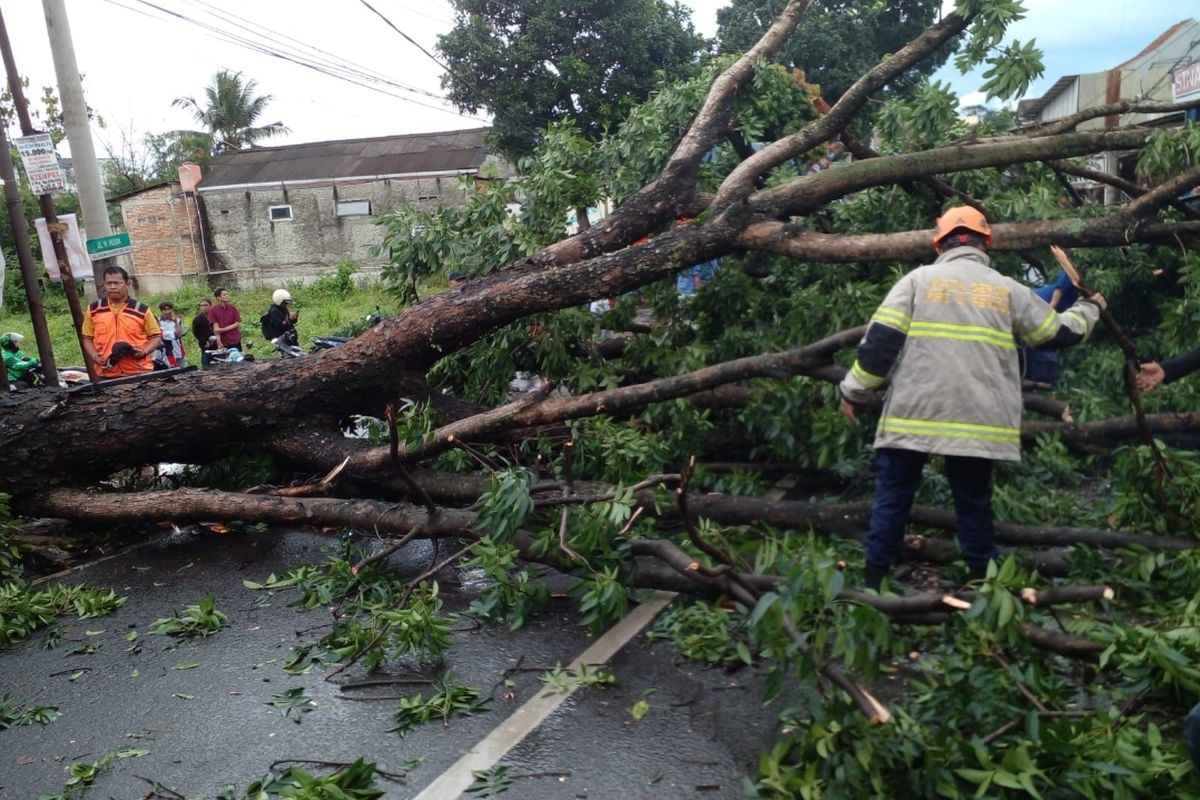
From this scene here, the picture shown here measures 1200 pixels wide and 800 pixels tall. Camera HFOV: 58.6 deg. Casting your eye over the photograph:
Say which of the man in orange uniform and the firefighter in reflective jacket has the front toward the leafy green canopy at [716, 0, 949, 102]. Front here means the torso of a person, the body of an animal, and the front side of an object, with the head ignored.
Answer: the firefighter in reflective jacket

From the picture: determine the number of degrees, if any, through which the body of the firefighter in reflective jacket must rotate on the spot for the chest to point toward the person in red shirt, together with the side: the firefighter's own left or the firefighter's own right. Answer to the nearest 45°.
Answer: approximately 45° to the firefighter's own left

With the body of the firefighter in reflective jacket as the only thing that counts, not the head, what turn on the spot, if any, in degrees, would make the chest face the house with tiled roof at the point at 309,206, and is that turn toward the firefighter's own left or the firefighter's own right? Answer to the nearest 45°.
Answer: approximately 45° to the firefighter's own left

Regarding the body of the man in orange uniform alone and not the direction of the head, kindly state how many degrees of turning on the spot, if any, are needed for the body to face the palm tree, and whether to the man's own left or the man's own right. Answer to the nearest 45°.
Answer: approximately 180°

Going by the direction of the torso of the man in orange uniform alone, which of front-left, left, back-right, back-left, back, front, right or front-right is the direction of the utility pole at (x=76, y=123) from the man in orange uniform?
back

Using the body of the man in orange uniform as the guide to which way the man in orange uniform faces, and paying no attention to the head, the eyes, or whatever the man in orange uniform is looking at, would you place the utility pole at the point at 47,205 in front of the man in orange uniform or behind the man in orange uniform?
behind

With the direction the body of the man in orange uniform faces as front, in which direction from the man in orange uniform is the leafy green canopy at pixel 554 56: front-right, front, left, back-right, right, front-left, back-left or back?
back-left

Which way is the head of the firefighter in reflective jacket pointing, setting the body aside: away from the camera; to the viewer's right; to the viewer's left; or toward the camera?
away from the camera

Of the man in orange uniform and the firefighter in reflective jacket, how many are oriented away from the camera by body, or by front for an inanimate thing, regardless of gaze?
1

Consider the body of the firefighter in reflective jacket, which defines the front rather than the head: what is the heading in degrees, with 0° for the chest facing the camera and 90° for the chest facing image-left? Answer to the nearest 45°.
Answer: approximately 180°

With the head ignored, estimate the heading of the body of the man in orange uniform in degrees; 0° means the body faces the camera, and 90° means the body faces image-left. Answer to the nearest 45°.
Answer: approximately 0°

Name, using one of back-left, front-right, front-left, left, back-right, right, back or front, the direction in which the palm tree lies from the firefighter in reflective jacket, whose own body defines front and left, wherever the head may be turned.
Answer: front-left
